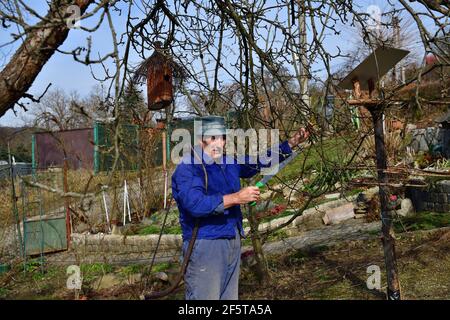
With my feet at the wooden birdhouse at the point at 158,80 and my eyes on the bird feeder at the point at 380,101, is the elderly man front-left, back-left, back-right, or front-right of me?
front-right

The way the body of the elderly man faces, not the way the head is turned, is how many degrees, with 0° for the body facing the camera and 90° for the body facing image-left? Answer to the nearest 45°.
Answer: approximately 315°

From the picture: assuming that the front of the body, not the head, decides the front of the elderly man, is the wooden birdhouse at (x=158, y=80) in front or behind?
behind

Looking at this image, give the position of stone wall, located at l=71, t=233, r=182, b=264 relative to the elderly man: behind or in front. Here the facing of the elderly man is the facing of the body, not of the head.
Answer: behind

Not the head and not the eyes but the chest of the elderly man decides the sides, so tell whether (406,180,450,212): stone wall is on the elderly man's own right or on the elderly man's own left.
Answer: on the elderly man's own left

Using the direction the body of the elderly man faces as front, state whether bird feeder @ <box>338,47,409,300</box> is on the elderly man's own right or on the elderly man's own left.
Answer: on the elderly man's own left

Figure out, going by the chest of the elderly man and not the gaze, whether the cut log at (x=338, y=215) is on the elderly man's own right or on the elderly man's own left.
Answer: on the elderly man's own left
